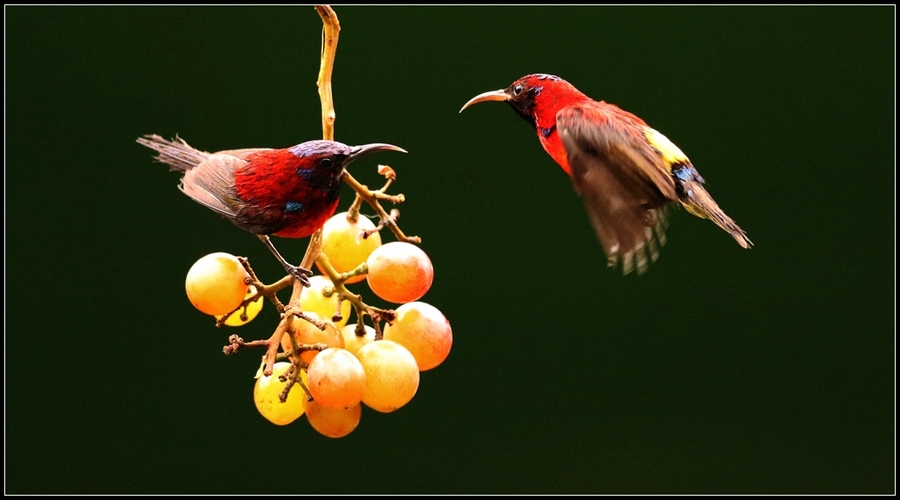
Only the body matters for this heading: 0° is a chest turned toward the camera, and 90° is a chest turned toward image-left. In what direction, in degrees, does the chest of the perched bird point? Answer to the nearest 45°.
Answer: approximately 270°

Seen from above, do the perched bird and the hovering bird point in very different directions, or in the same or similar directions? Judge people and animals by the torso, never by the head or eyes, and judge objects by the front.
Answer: very different directions

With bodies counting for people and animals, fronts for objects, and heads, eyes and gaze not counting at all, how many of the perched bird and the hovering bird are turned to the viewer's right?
1

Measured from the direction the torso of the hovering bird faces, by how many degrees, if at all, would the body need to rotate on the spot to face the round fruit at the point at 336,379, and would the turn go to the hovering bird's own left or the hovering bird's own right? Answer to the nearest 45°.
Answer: approximately 45° to the hovering bird's own left

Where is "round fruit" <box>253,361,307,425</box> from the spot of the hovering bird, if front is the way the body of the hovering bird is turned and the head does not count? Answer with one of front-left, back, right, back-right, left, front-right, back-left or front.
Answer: front-left

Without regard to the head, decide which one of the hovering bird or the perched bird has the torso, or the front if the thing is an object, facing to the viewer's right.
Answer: the perched bird

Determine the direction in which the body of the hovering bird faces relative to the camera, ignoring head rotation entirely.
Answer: to the viewer's left
